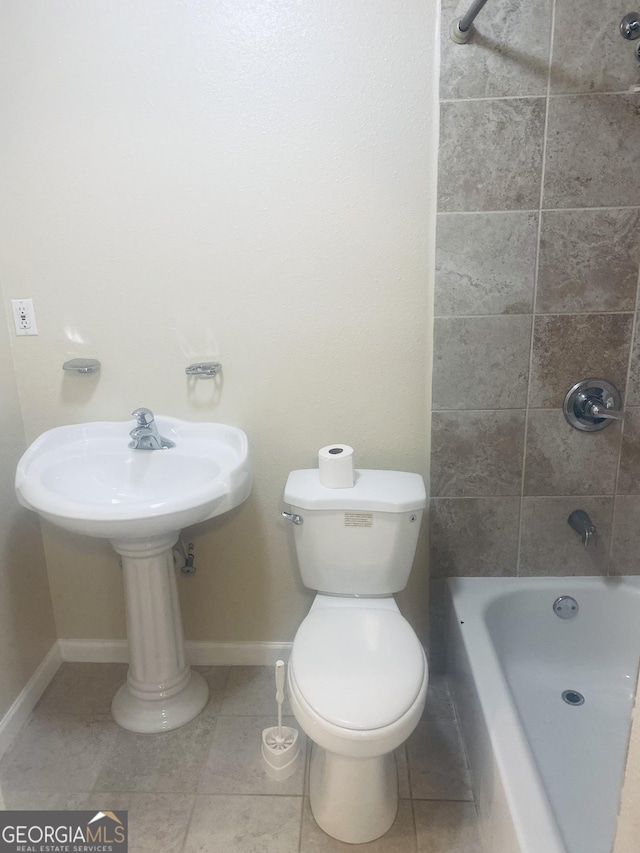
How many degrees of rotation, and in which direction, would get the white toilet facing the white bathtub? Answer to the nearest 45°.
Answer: approximately 90° to its left

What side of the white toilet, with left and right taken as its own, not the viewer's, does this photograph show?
front

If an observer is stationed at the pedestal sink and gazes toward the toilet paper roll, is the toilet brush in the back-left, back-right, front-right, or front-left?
front-right

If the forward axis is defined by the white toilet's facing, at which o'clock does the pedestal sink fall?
The pedestal sink is roughly at 4 o'clock from the white toilet.
